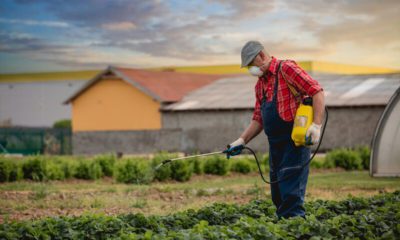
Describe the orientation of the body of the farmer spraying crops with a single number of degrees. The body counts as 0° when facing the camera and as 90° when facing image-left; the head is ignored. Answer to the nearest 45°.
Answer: approximately 45°

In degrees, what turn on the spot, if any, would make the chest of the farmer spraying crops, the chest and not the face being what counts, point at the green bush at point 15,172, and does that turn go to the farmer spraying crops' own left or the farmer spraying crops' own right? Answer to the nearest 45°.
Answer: approximately 90° to the farmer spraying crops' own right

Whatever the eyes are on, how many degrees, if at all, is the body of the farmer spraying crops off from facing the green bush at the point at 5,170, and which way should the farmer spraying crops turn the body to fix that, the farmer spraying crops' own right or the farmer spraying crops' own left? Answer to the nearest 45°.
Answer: approximately 90° to the farmer spraying crops' own right

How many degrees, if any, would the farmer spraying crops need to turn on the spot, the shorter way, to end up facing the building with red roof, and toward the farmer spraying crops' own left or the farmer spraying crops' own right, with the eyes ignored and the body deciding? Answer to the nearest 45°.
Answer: approximately 135° to the farmer spraying crops' own right

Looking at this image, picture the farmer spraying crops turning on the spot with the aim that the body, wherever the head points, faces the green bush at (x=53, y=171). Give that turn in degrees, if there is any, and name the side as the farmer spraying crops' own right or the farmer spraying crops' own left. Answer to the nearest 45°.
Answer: approximately 90° to the farmer spraying crops' own right

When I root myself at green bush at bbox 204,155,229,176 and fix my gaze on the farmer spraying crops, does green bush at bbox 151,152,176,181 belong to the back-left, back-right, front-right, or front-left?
front-right

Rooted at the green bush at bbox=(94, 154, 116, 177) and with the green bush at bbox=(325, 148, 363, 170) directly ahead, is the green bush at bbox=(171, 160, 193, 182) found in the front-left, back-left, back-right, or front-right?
front-right

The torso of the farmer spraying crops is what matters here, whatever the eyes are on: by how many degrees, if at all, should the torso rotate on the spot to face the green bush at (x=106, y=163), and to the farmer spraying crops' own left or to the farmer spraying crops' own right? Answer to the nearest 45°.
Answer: approximately 90° to the farmer spraying crops' own right

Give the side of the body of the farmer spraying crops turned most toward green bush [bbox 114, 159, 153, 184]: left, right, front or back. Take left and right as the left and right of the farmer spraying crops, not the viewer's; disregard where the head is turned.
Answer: right

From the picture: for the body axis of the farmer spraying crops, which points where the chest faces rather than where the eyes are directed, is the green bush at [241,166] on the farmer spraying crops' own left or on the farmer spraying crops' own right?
on the farmer spraying crops' own right

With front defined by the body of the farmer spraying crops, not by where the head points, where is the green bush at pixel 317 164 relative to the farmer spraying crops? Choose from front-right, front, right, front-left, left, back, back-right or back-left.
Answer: back-right
